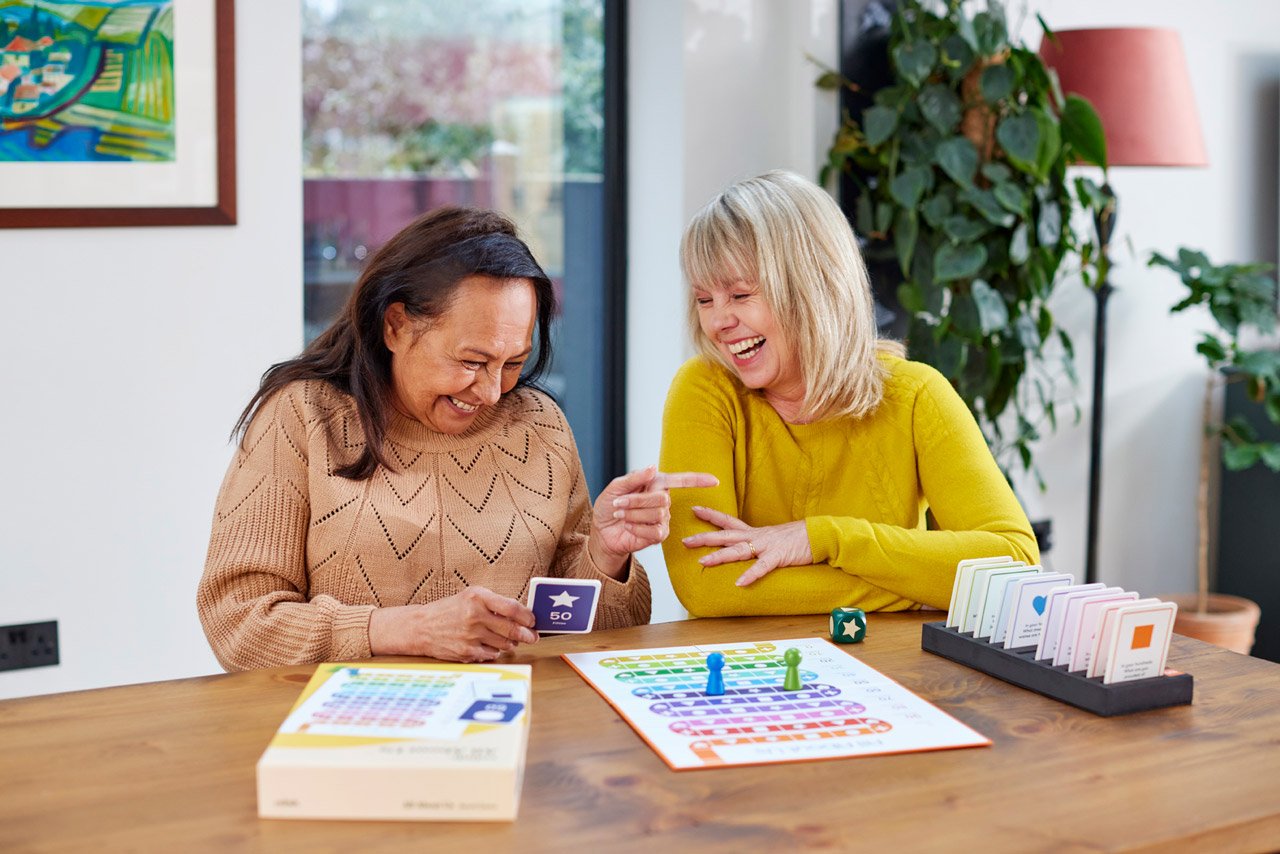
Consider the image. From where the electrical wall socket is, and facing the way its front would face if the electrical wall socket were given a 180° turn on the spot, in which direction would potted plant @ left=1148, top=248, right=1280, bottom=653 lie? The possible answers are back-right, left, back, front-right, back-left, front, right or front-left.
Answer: right

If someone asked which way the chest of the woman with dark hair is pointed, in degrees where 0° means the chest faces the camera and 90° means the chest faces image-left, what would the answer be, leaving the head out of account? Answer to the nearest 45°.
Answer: approximately 315°

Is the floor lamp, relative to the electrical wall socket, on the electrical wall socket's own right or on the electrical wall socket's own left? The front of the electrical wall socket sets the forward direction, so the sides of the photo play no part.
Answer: on the electrical wall socket's own left

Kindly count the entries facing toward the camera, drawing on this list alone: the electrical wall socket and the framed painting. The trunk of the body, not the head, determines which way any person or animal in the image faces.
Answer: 2

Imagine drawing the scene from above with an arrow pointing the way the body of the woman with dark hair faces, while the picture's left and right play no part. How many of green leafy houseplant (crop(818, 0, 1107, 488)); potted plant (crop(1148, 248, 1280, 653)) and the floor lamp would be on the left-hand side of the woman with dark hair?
3

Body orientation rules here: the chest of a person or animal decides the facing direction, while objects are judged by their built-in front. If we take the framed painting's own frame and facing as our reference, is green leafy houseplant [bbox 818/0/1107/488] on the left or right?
on its left

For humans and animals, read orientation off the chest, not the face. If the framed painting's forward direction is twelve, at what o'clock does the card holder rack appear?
The card holder rack is roughly at 11 o'clock from the framed painting.

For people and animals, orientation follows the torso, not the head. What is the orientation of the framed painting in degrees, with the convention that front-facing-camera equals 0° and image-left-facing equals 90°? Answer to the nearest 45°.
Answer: approximately 0°

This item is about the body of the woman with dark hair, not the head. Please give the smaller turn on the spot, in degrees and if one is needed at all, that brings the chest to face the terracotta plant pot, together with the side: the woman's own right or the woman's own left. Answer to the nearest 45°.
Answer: approximately 90° to the woman's own left

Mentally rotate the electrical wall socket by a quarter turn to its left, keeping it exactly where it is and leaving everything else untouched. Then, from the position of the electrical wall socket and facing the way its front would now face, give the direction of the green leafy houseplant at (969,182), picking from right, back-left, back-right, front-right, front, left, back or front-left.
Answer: front

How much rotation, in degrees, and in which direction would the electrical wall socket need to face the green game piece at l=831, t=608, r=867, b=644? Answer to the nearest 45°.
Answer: approximately 45° to its left

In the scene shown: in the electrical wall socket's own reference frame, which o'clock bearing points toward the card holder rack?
The card holder rack is roughly at 11 o'clock from the electrical wall socket.

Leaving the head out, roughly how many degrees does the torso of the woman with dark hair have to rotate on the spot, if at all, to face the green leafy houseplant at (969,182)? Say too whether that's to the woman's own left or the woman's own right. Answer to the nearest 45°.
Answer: approximately 90° to the woman's own left
